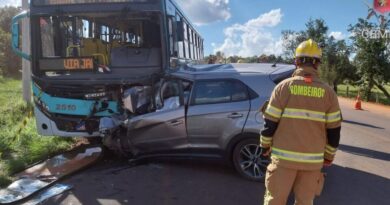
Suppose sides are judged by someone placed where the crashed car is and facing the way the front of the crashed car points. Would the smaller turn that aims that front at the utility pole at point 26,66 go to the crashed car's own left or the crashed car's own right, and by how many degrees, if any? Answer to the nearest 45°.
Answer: approximately 45° to the crashed car's own right

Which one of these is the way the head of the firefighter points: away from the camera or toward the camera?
away from the camera

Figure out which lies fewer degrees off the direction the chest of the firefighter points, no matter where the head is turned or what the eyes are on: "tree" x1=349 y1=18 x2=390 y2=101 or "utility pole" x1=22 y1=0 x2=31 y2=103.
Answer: the tree

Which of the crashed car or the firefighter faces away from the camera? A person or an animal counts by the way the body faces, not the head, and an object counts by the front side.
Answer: the firefighter

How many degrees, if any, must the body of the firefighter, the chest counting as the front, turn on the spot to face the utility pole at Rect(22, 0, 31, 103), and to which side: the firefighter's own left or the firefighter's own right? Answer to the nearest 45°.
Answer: approximately 45° to the firefighter's own left

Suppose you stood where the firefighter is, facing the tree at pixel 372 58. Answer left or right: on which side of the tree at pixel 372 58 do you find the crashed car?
left

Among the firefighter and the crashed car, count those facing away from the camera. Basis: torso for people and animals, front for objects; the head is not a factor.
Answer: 1

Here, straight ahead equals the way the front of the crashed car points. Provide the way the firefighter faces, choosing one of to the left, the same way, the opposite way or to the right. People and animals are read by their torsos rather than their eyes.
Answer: to the right

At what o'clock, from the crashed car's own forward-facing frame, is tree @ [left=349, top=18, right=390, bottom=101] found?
The tree is roughly at 4 o'clock from the crashed car.

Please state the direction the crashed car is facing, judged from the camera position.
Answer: facing to the left of the viewer

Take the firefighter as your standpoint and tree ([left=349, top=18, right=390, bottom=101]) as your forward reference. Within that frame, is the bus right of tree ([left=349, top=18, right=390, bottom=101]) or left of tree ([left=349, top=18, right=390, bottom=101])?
left

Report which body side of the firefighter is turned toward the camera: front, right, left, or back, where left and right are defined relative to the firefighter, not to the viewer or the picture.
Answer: back
